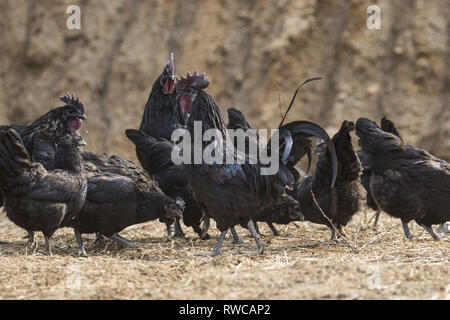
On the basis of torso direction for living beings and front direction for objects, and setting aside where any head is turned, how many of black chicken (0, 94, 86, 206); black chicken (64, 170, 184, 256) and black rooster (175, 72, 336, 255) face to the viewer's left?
1

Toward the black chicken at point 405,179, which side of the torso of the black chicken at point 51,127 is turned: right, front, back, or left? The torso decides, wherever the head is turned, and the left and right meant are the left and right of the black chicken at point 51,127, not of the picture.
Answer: front

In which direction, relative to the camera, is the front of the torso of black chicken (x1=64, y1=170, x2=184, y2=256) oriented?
to the viewer's right

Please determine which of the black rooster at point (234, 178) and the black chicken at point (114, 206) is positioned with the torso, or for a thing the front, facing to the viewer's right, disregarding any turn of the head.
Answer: the black chicken

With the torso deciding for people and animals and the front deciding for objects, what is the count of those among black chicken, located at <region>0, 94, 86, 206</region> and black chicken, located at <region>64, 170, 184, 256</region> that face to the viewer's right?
2

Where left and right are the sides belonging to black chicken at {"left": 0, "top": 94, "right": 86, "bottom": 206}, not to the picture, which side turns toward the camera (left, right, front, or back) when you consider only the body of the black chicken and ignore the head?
right

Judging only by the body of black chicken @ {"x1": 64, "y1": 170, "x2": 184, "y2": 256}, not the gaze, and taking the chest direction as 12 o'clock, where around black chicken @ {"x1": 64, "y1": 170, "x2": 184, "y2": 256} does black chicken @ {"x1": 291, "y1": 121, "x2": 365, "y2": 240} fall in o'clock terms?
black chicken @ {"x1": 291, "y1": 121, "x2": 365, "y2": 240} is roughly at 12 o'clock from black chicken @ {"x1": 64, "y1": 170, "x2": 184, "y2": 256}.

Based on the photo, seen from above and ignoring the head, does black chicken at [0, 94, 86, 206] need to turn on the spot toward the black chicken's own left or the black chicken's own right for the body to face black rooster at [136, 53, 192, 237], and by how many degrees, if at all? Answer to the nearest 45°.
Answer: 0° — it already faces it

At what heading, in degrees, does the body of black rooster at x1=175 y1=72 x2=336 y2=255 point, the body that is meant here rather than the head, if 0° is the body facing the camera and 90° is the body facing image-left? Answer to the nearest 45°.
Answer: approximately 90°

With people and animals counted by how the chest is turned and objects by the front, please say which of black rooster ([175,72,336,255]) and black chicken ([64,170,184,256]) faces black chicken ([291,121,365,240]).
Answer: black chicken ([64,170,184,256])

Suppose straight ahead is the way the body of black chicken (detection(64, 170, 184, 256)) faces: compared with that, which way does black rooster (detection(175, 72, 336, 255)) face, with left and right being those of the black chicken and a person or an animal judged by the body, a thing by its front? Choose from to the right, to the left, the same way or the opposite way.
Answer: the opposite way

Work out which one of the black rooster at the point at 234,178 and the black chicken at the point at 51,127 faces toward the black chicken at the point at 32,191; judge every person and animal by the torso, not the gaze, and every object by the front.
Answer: the black rooster

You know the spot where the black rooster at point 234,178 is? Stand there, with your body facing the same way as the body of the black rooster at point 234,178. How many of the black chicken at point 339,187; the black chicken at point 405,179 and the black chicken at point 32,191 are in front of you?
1

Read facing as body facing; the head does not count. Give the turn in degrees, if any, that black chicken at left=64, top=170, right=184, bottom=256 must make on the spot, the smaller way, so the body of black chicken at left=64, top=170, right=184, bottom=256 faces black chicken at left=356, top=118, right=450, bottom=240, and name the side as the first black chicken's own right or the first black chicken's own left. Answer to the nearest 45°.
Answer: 0° — it already faces it
